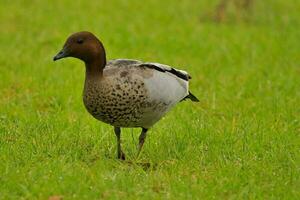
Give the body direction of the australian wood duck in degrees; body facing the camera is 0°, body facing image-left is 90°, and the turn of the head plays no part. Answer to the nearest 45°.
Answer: approximately 90°
